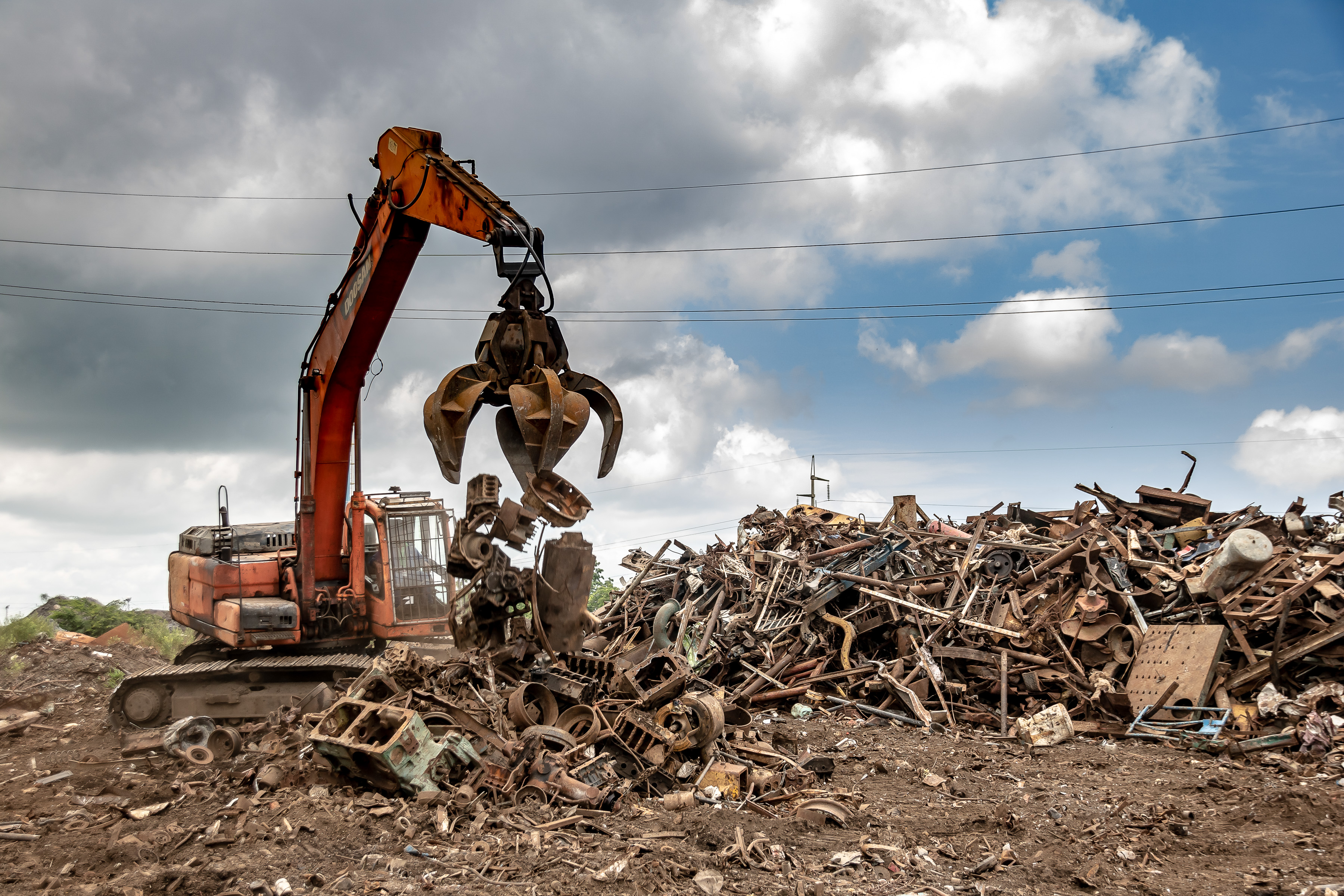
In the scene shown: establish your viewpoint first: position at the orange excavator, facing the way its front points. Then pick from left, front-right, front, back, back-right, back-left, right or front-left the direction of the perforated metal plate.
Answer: front-left

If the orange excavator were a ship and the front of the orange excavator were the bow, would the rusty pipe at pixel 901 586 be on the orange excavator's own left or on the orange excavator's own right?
on the orange excavator's own left

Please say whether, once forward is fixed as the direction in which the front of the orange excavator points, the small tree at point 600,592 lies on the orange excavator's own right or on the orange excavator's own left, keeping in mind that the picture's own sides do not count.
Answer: on the orange excavator's own left

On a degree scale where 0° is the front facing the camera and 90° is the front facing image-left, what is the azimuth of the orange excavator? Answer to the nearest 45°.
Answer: approximately 315°

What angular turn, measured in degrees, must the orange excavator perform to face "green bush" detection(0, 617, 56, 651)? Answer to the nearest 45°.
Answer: approximately 180°
